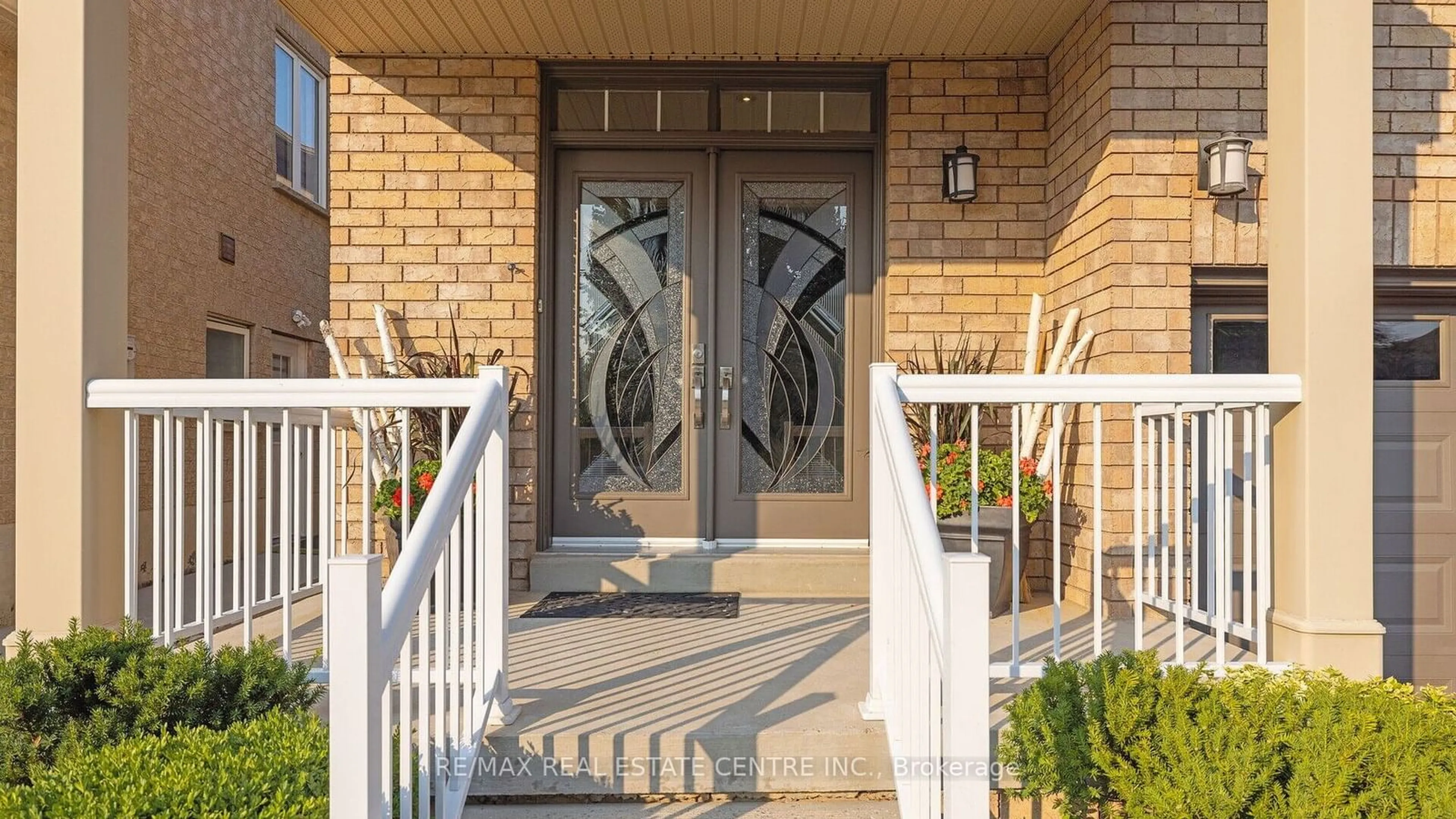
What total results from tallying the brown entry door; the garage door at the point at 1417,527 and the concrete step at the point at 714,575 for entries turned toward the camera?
3

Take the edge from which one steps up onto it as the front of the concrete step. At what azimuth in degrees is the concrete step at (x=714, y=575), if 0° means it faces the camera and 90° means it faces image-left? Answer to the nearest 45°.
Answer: approximately 0°

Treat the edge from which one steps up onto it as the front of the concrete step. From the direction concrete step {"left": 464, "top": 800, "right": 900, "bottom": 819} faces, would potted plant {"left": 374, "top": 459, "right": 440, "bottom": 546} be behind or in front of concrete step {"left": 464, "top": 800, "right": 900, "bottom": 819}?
behind

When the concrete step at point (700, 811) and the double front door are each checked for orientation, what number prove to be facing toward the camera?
2

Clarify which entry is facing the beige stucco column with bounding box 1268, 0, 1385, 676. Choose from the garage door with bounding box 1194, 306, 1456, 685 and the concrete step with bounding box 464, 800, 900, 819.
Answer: the garage door

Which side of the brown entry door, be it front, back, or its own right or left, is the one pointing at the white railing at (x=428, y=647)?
front

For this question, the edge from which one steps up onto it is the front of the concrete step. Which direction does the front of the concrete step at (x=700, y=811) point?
toward the camera

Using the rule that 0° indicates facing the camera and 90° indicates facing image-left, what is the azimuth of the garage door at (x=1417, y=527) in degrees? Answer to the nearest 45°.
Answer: approximately 0°
